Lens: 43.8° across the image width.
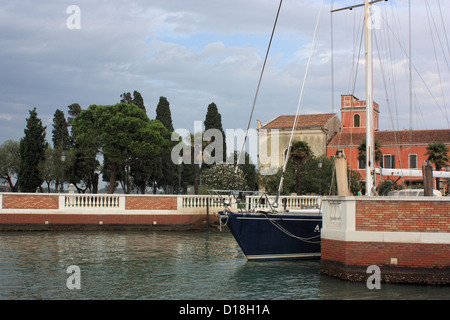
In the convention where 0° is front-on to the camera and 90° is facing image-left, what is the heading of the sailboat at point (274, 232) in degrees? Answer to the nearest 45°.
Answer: approximately 90°

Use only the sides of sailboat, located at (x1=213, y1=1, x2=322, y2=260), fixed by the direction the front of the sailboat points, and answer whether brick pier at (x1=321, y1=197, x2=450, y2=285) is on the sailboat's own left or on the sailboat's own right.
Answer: on the sailboat's own left
